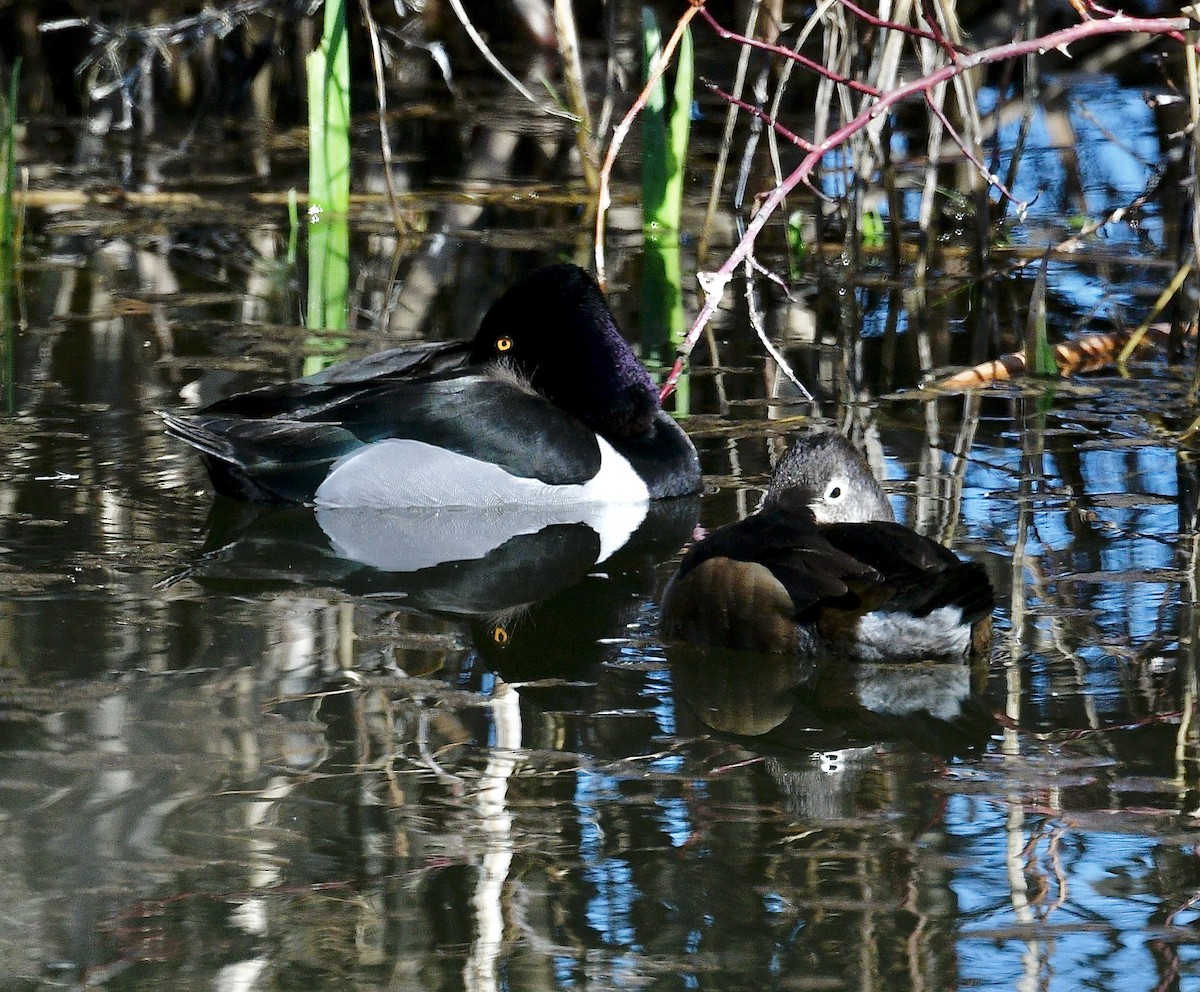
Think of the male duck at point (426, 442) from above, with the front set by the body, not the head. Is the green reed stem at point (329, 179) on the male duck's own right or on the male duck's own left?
on the male duck's own left

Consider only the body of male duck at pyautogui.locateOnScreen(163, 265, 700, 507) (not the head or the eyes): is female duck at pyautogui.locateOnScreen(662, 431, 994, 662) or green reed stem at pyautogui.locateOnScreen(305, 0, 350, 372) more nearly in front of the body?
the female duck

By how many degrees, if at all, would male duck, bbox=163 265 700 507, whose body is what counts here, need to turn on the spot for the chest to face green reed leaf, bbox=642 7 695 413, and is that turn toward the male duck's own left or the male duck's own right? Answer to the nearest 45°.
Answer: approximately 90° to the male duck's own left

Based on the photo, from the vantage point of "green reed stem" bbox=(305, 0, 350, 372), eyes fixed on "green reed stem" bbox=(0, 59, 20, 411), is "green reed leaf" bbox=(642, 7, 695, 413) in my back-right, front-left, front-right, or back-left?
back-left

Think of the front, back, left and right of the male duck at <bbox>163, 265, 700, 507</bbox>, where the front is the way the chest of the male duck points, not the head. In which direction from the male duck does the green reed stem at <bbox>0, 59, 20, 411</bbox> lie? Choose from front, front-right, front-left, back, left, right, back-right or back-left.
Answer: back-left

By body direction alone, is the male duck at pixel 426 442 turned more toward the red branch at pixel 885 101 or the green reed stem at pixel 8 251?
the red branch

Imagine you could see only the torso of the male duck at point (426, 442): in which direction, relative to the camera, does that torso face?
to the viewer's right

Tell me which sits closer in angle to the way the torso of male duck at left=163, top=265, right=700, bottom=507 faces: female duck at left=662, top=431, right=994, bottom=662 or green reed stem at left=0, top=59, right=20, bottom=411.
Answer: the female duck
